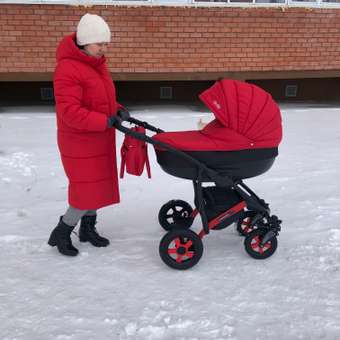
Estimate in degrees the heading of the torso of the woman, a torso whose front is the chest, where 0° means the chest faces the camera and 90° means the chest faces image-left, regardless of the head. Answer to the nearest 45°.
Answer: approximately 270°

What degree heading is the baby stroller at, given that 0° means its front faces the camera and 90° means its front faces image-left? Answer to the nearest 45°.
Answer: approximately 270°
